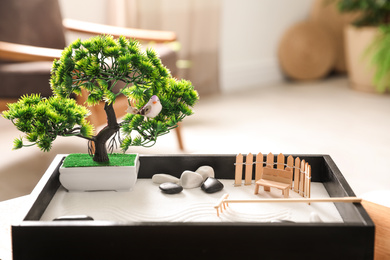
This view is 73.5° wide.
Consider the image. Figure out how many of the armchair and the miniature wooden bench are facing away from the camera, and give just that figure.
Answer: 0

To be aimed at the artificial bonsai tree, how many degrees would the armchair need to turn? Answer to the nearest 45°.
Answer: approximately 45° to its right

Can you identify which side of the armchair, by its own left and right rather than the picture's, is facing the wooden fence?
front

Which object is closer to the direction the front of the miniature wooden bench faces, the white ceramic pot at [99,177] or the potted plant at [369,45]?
the white ceramic pot

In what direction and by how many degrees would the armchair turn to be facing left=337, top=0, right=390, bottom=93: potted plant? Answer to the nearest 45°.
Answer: approximately 45° to its left

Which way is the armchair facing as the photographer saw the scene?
facing the viewer and to the right of the viewer

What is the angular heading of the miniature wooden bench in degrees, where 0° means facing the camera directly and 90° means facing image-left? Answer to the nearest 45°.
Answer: approximately 45°
